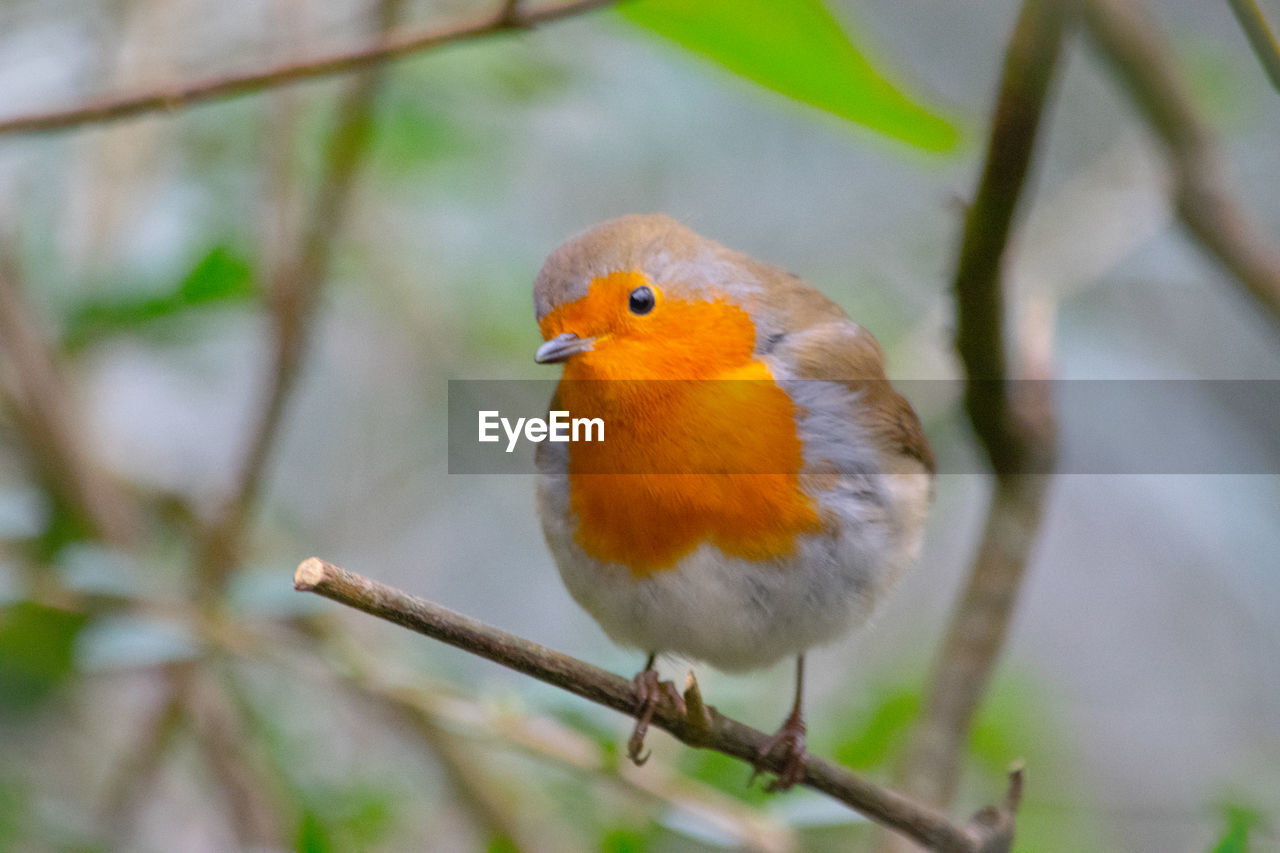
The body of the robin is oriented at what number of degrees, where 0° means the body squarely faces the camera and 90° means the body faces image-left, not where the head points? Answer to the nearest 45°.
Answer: approximately 45°

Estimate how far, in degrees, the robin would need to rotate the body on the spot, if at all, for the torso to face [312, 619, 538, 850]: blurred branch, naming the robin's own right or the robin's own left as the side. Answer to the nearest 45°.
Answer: approximately 135° to the robin's own right

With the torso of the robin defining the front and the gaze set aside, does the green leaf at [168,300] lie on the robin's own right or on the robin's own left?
on the robin's own right

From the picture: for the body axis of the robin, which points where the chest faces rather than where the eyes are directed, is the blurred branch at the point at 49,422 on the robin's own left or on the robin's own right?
on the robin's own right

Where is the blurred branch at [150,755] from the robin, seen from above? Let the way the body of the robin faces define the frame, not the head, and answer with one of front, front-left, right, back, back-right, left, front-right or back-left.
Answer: right

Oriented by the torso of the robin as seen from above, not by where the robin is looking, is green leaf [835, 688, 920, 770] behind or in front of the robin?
behind

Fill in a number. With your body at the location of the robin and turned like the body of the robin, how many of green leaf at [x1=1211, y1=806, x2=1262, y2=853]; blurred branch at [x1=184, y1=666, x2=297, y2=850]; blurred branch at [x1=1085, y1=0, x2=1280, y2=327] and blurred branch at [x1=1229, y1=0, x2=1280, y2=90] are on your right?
1

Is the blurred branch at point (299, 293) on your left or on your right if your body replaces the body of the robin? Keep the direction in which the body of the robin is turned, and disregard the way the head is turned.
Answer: on your right

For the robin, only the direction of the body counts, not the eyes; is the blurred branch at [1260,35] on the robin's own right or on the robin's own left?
on the robin's own left

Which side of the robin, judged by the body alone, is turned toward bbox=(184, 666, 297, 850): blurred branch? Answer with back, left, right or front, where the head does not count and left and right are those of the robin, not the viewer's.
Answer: right
